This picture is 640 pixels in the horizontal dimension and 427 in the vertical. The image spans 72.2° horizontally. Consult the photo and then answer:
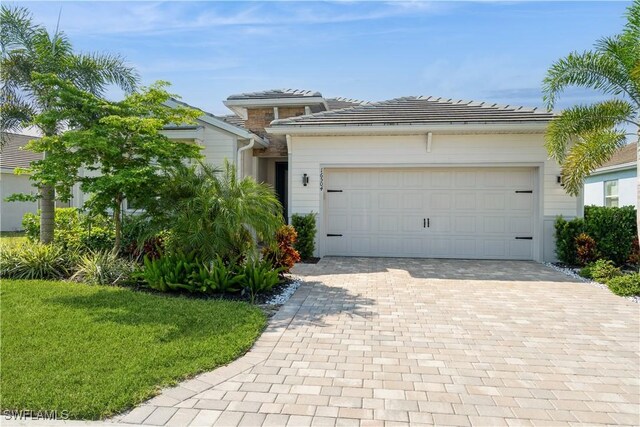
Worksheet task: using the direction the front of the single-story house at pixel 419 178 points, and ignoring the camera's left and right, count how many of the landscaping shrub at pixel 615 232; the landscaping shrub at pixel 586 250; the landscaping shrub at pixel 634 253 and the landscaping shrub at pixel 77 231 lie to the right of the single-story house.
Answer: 1

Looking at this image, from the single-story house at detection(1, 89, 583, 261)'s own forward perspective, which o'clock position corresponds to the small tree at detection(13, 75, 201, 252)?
The small tree is roughly at 2 o'clock from the single-story house.

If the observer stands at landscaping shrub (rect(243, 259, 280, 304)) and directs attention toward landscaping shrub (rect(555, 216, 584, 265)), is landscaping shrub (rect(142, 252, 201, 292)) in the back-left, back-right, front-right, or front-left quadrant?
back-left

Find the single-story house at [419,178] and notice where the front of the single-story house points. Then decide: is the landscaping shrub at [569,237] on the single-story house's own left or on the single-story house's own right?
on the single-story house's own left

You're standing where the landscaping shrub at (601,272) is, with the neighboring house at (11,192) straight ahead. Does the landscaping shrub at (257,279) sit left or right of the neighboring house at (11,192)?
left

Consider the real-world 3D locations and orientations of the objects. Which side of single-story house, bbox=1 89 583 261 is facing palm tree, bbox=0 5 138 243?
right

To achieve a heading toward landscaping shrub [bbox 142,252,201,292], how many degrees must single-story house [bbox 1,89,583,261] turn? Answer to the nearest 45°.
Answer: approximately 45° to its right

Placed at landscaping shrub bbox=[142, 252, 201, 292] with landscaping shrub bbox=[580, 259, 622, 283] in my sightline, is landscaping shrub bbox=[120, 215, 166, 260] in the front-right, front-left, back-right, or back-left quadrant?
back-left

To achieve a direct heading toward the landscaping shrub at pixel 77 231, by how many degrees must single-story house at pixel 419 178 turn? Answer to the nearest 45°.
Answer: approximately 90° to its right

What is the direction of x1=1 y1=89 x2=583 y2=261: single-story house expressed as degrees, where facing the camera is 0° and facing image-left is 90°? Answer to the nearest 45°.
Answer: approximately 0°

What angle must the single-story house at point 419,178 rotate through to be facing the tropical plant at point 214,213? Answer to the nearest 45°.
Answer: approximately 45° to its right

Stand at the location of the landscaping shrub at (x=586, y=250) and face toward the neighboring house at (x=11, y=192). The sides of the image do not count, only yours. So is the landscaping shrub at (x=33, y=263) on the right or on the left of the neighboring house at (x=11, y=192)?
left

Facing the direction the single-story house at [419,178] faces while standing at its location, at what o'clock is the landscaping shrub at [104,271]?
The landscaping shrub is roughly at 2 o'clock from the single-story house.
